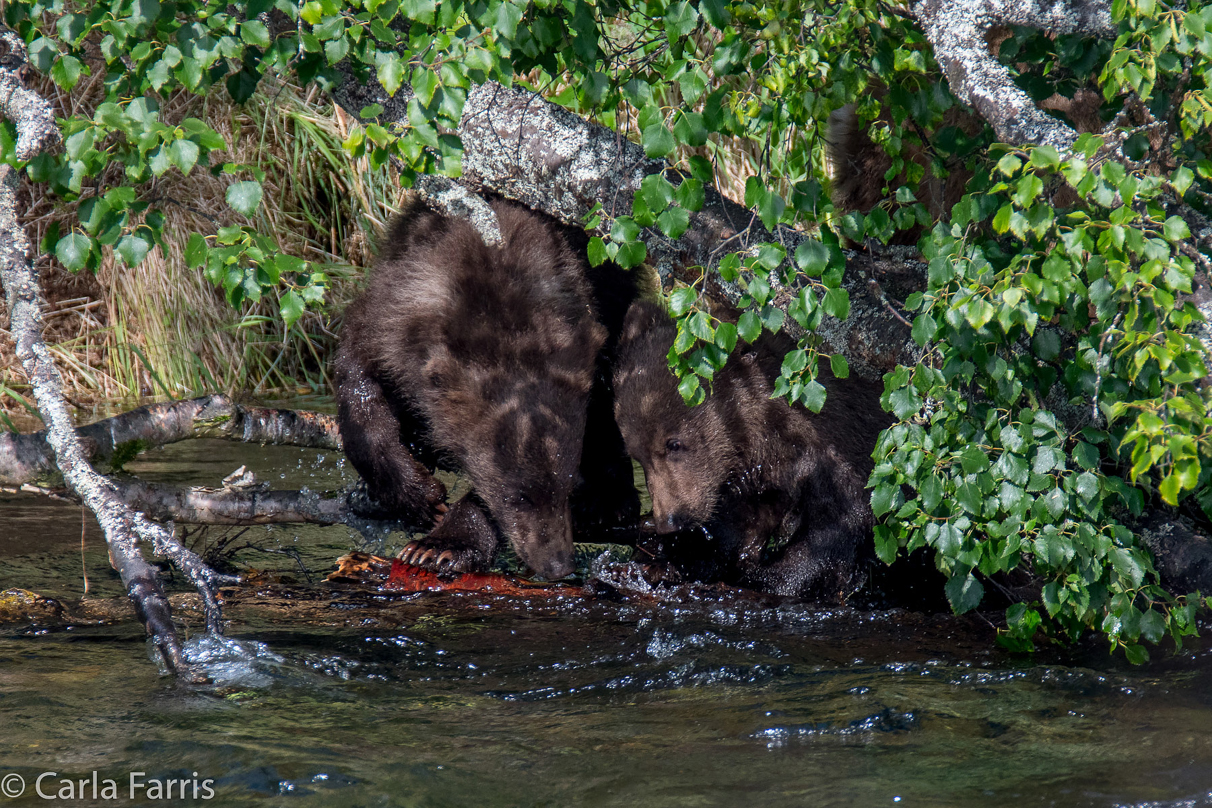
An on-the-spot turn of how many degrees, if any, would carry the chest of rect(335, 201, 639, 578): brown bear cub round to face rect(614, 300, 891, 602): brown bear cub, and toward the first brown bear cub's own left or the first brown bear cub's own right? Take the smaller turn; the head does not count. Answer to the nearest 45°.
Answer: approximately 90° to the first brown bear cub's own left

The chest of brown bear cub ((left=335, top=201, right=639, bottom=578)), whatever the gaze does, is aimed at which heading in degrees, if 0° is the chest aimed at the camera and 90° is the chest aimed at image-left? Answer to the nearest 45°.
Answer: approximately 0°

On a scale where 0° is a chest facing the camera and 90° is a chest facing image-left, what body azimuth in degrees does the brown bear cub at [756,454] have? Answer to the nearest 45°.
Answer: approximately 45°
